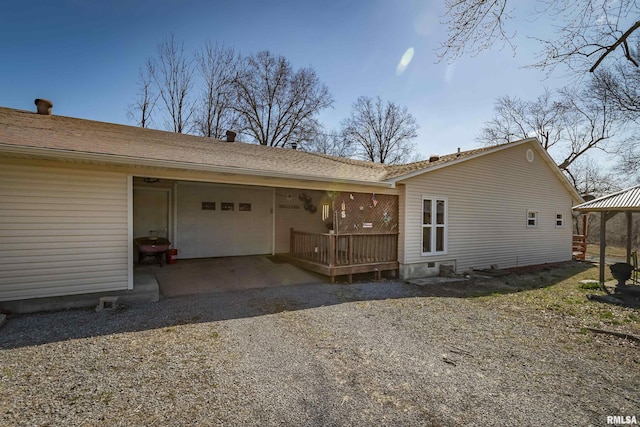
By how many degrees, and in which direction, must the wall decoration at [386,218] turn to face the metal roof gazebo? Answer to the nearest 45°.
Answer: approximately 90° to its left

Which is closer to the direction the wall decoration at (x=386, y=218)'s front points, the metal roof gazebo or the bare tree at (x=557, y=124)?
the metal roof gazebo

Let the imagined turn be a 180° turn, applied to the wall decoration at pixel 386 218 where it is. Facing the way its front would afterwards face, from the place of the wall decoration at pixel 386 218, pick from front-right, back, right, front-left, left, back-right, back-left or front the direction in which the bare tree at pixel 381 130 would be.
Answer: front

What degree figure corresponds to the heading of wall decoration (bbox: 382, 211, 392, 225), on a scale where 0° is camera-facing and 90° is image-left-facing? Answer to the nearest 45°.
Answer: approximately 0°

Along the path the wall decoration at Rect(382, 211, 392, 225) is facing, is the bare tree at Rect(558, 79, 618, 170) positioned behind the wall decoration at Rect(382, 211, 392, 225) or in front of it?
behind

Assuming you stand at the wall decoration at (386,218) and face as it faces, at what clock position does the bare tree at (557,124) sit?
The bare tree is roughly at 7 o'clock from the wall decoration.

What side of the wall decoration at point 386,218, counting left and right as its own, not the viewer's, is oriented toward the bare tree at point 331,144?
back

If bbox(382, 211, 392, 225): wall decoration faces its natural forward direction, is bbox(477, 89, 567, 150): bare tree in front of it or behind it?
behind
